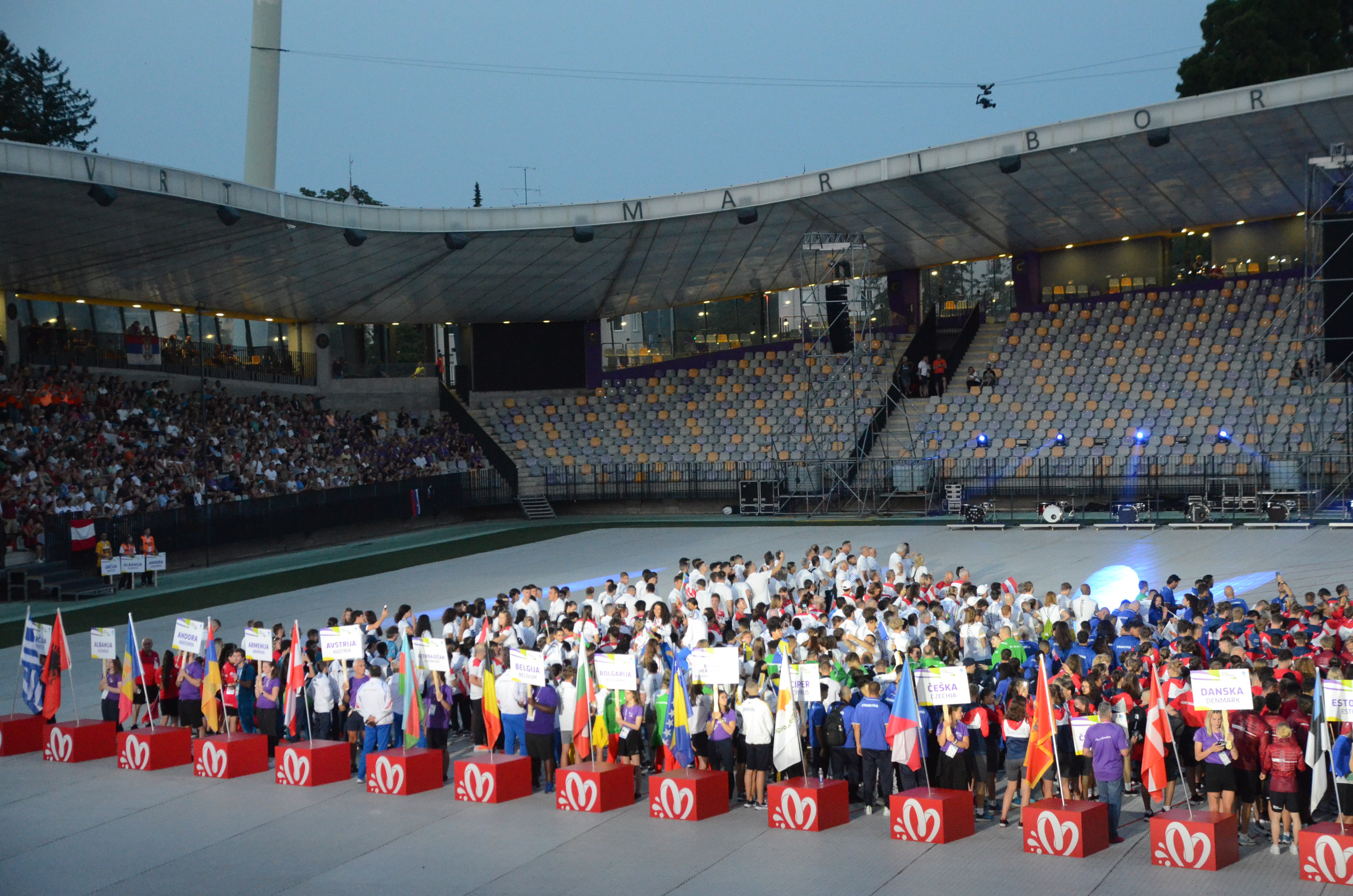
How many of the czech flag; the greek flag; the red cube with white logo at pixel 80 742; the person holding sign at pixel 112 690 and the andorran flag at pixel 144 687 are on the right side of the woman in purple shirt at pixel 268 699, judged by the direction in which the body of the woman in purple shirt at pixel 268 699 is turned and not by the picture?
4

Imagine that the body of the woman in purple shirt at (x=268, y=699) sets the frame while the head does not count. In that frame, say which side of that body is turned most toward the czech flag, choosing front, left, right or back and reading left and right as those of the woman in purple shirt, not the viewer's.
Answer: left

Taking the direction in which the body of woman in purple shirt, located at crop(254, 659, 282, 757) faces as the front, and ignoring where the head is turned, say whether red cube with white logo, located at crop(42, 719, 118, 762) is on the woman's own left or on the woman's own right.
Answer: on the woman's own right

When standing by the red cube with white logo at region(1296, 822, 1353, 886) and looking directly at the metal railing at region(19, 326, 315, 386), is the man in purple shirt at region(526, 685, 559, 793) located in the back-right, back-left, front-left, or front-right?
front-left

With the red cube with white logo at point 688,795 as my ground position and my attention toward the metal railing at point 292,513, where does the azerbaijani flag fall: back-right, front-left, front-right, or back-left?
front-left

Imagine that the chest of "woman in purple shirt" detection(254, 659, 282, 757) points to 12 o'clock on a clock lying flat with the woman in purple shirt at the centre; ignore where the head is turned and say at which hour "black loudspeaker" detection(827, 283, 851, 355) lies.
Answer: The black loudspeaker is roughly at 6 o'clock from the woman in purple shirt.

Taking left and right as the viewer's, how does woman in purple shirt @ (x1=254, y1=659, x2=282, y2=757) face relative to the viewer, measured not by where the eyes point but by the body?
facing the viewer and to the left of the viewer
